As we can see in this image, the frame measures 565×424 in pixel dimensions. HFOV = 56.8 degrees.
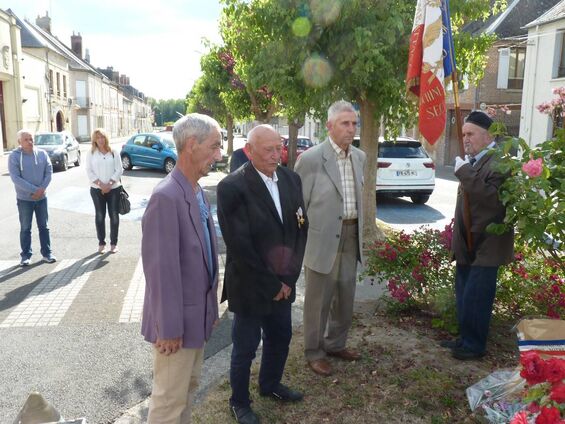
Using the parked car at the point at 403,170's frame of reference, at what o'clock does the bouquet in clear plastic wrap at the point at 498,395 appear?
The bouquet in clear plastic wrap is roughly at 6 o'clock from the parked car.

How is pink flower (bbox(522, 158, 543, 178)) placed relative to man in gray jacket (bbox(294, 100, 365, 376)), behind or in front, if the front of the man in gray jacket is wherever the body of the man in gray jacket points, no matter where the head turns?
in front

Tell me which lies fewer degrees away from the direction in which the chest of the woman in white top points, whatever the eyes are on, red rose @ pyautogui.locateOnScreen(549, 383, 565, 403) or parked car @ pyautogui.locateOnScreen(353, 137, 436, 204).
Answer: the red rose

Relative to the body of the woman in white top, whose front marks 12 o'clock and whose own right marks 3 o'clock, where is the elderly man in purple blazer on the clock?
The elderly man in purple blazer is roughly at 12 o'clock from the woman in white top.

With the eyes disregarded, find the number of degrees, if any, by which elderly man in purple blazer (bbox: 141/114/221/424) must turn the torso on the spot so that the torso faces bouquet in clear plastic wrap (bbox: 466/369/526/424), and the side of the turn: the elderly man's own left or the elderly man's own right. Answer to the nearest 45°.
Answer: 0° — they already face it

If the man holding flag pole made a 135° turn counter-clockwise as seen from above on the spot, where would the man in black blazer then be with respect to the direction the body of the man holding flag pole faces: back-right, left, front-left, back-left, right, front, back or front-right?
right

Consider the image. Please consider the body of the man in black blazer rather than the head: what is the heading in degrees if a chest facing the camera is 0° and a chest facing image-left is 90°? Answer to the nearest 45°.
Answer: approximately 315°

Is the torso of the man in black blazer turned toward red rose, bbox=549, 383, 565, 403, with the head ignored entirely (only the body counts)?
yes

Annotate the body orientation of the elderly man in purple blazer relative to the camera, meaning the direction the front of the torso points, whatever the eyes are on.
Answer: to the viewer's right

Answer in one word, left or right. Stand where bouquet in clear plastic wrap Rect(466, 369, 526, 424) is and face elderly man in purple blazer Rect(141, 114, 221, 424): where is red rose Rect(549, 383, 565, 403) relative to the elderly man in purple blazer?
left

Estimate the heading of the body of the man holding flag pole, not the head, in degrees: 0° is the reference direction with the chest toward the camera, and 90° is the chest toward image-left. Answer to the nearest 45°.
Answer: approximately 90°

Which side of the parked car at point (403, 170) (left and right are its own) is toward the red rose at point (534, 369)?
back

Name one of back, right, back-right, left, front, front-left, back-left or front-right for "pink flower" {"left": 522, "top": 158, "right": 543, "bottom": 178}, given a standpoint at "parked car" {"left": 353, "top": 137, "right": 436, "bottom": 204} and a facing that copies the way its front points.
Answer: back

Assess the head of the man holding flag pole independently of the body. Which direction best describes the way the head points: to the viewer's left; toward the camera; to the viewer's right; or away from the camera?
to the viewer's left

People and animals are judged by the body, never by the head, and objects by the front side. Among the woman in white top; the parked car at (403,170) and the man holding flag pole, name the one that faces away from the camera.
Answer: the parked car
